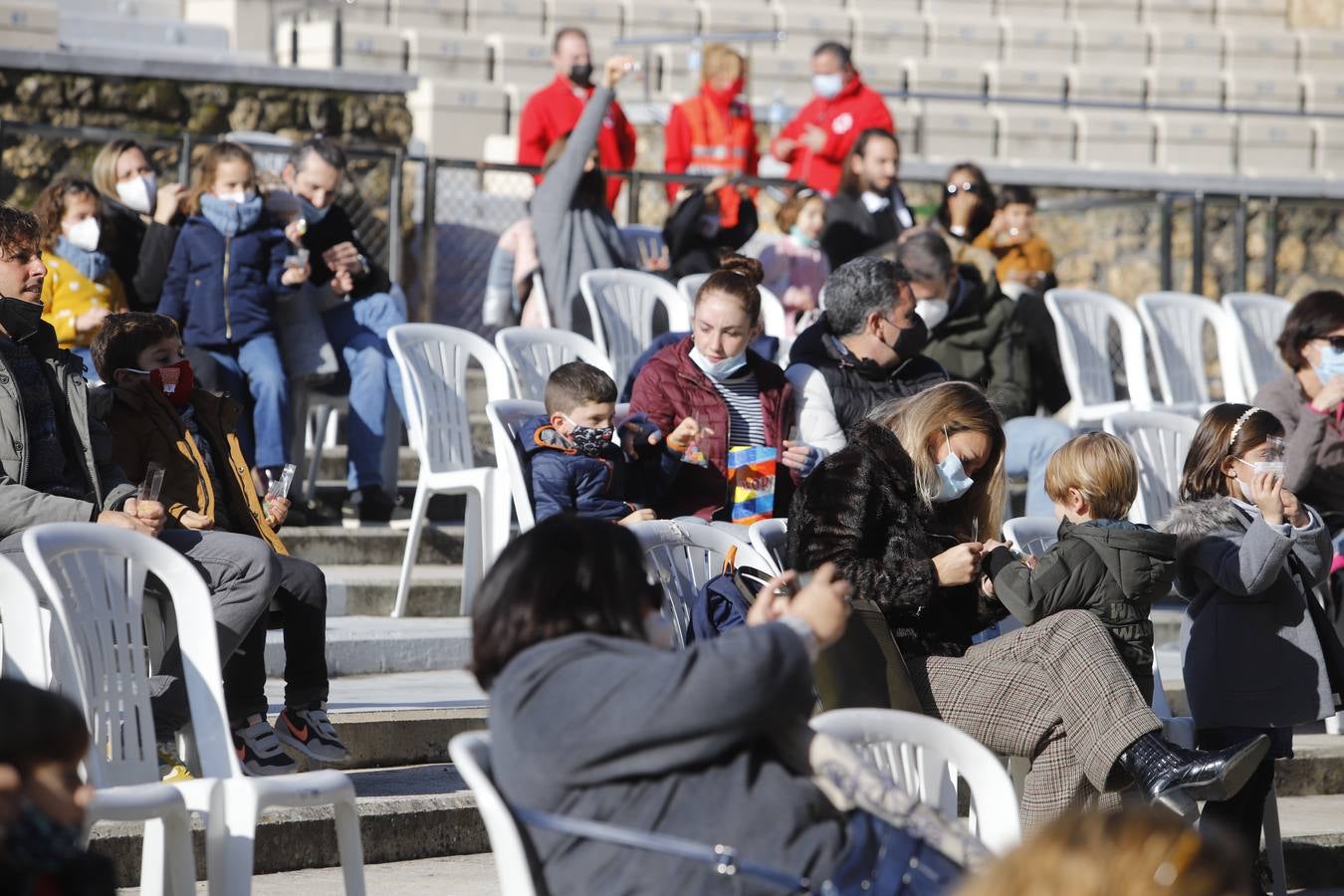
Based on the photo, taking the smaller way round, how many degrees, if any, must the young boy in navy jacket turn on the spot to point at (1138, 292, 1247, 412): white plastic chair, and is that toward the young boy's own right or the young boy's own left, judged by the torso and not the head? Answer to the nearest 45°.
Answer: approximately 90° to the young boy's own left

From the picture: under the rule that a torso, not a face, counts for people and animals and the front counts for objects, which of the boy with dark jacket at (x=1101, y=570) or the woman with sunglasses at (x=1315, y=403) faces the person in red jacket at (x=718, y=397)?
the boy with dark jacket

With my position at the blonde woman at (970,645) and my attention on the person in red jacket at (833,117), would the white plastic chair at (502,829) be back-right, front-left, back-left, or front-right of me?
back-left

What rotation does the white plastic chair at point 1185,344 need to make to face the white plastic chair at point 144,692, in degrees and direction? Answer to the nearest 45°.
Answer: approximately 45° to its right

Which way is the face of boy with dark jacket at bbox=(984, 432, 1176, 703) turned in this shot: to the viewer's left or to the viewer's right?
to the viewer's left

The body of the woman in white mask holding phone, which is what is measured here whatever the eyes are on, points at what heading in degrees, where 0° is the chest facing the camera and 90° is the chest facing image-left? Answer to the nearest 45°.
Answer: approximately 315°

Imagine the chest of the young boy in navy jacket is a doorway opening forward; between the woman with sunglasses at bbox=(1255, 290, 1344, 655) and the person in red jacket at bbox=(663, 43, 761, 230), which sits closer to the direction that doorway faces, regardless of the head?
the woman with sunglasses

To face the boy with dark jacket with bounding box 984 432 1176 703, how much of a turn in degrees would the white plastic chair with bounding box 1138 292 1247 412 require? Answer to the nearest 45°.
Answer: approximately 45° to its right

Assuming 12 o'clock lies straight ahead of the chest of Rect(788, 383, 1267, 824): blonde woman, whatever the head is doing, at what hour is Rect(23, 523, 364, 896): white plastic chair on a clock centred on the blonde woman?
The white plastic chair is roughly at 5 o'clock from the blonde woman.

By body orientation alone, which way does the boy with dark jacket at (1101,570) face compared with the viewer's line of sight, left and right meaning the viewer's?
facing away from the viewer and to the left of the viewer

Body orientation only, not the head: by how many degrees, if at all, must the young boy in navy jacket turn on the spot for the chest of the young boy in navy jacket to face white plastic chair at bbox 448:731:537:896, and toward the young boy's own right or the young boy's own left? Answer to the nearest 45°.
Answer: approximately 45° to the young boy's own right
